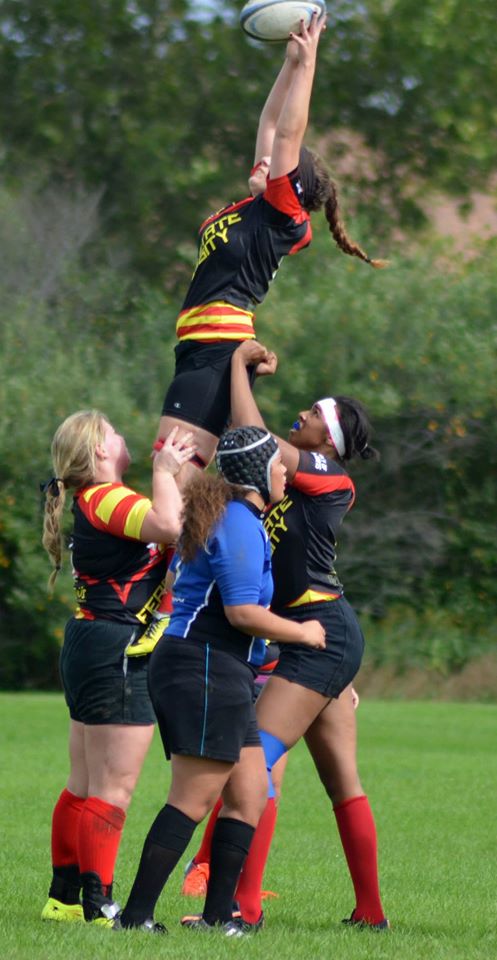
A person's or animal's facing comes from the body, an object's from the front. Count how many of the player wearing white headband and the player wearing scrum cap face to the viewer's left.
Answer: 1

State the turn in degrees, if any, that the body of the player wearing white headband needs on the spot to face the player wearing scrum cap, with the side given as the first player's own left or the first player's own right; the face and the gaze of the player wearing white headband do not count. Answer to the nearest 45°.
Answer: approximately 45° to the first player's own left

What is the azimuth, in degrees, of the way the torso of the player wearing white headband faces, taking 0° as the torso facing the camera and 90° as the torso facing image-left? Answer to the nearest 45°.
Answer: approximately 90°

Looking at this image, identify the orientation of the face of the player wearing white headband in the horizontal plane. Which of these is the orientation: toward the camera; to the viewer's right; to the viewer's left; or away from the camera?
to the viewer's left
